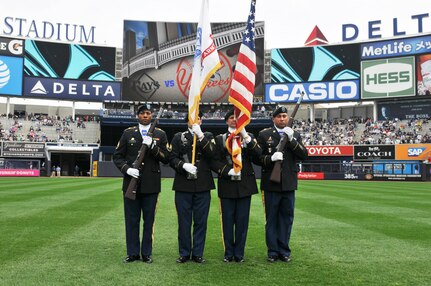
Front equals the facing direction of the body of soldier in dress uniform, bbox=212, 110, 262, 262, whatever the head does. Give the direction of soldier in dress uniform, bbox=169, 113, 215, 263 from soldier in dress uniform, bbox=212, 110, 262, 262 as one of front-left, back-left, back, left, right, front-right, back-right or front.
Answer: right

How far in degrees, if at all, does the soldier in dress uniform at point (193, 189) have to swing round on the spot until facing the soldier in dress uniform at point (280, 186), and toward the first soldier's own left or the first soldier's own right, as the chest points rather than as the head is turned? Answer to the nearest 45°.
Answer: approximately 90° to the first soldier's own left

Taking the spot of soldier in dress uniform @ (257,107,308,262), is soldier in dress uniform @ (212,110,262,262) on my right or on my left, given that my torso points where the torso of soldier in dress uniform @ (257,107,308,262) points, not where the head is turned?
on my right

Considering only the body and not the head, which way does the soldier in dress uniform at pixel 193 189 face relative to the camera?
toward the camera

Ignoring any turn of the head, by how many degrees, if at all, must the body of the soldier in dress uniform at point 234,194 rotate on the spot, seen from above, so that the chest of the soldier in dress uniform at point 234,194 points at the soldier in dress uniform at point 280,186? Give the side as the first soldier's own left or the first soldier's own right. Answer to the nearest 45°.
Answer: approximately 90° to the first soldier's own left

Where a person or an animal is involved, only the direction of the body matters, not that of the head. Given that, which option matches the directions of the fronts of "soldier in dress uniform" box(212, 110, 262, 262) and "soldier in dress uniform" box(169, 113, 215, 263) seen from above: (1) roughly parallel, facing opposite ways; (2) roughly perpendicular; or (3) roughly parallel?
roughly parallel

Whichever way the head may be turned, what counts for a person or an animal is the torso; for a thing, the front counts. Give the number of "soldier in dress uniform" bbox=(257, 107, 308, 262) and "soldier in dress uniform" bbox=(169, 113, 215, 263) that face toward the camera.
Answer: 2

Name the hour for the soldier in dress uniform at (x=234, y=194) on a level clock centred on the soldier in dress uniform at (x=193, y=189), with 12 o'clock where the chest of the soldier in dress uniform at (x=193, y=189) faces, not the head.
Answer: the soldier in dress uniform at (x=234, y=194) is roughly at 9 o'clock from the soldier in dress uniform at (x=193, y=189).

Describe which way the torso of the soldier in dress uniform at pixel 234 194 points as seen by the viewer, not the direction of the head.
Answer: toward the camera

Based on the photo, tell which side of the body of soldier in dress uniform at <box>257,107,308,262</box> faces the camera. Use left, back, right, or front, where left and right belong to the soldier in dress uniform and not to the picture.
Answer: front

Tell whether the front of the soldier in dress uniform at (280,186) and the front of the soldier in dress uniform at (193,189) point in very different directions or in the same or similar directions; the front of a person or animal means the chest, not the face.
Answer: same or similar directions

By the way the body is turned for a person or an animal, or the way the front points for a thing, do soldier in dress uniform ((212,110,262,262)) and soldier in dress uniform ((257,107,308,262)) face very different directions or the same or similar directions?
same or similar directions

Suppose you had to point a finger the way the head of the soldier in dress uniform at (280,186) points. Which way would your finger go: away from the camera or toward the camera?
toward the camera
